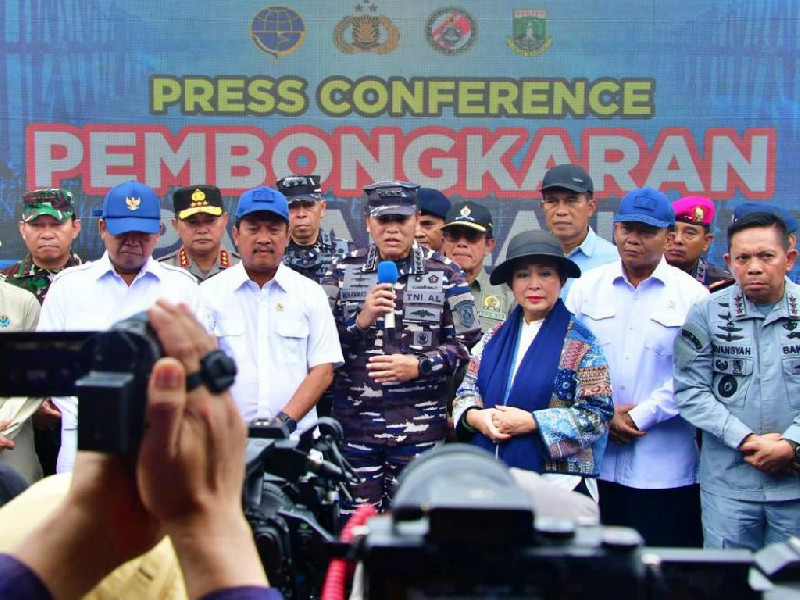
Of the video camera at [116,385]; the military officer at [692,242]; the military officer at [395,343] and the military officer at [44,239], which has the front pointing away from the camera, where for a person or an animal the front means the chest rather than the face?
the video camera

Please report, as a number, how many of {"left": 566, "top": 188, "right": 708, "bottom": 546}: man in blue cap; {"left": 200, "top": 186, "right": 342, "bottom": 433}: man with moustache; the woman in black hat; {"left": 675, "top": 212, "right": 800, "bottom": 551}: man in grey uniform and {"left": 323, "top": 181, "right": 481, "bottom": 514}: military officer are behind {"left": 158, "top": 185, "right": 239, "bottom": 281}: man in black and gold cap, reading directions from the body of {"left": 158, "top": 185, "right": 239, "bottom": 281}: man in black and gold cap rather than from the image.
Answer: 0

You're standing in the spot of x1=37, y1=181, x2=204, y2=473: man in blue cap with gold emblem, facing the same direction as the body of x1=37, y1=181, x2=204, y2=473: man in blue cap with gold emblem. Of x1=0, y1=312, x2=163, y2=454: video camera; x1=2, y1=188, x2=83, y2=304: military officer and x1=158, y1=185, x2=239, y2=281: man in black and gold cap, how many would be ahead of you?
1

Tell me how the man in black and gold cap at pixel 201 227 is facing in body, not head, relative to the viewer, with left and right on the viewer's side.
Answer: facing the viewer

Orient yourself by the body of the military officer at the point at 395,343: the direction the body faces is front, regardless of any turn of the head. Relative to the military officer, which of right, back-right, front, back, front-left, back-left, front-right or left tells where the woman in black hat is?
front-left

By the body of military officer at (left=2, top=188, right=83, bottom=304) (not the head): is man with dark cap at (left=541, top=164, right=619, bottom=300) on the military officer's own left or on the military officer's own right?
on the military officer's own left

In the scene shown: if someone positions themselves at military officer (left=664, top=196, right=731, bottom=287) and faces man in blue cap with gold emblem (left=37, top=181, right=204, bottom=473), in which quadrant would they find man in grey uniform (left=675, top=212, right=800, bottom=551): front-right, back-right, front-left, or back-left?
front-left

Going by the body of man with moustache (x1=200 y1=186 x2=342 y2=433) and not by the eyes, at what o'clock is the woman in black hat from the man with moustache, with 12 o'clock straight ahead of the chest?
The woman in black hat is roughly at 10 o'clock from the man with moustache.

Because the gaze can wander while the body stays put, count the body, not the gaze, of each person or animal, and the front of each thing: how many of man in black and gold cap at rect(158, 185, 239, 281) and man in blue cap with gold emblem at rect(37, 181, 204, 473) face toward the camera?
2

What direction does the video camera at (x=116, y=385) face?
away from the camera

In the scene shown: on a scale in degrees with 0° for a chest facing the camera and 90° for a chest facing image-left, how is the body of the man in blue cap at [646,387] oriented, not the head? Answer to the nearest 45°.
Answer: approximately 45°

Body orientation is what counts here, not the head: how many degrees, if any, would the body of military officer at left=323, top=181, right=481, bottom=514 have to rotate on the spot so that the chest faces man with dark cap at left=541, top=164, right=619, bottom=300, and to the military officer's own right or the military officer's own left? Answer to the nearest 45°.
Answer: approximately 135° to the military officer's own left

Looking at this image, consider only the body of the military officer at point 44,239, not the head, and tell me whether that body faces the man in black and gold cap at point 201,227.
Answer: no

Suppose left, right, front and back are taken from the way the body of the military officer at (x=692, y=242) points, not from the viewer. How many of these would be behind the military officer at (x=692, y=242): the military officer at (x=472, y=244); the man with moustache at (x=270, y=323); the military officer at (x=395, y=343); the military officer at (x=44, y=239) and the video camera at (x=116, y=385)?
0

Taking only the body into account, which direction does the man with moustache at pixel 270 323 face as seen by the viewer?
toward the camera

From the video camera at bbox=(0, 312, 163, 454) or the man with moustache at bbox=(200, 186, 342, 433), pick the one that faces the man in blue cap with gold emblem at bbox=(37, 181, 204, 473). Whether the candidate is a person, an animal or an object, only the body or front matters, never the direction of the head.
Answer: the video camera

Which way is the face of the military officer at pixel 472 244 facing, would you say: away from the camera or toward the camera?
toward the camera

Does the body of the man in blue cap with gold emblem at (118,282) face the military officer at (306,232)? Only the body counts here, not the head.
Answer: no

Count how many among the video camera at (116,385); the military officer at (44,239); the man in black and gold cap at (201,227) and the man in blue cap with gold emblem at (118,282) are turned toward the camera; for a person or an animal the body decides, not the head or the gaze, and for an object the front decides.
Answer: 3
